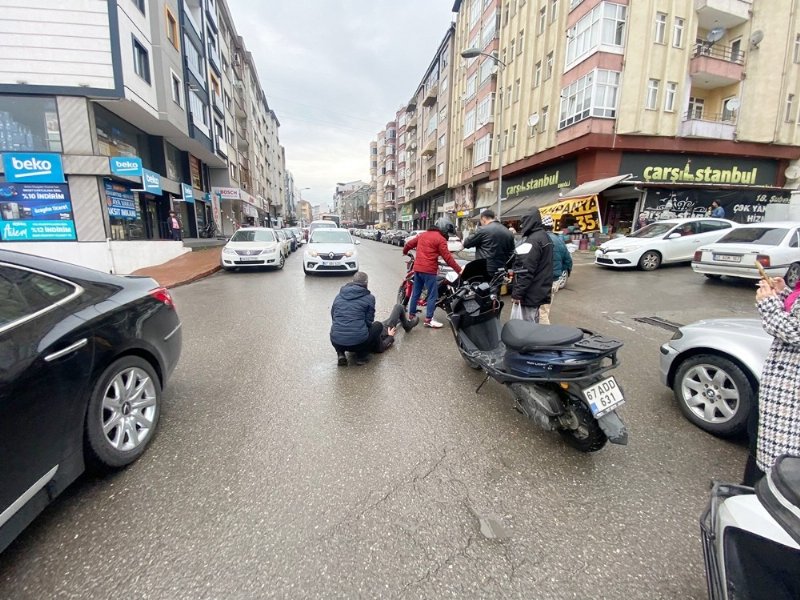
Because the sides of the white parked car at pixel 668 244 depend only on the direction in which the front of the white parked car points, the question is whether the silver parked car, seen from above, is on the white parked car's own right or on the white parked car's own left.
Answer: on the white parked car's own left

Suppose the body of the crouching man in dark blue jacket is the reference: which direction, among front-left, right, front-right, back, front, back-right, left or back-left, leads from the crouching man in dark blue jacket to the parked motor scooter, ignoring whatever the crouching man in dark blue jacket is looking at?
right

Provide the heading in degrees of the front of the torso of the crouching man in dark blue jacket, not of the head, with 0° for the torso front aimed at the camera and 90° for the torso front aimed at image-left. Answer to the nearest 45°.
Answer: approximately 225°

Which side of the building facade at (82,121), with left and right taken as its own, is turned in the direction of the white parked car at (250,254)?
front

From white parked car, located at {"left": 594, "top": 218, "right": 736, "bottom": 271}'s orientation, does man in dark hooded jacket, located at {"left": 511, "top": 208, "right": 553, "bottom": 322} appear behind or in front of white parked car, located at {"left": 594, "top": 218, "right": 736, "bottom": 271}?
in front

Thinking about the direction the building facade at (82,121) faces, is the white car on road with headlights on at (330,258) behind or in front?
in front

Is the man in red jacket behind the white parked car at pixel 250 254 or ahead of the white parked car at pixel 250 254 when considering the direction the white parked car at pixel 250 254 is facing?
ahead

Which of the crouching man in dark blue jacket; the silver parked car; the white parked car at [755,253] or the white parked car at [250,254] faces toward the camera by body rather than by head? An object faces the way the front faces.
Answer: the white parked car at [250,254]

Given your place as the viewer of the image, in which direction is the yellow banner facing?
facing the viewer and to the left of the viewer

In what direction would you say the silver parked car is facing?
to the viewer's left

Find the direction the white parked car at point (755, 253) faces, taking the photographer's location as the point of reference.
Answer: facing away from the viewer and to the right of the viewer

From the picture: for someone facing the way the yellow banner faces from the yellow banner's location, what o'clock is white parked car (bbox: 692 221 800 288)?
The white parked car is roughly at 10 o'clock from the yellow banner.
